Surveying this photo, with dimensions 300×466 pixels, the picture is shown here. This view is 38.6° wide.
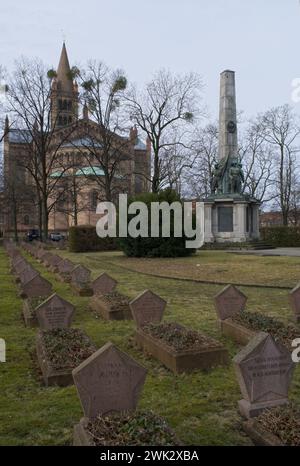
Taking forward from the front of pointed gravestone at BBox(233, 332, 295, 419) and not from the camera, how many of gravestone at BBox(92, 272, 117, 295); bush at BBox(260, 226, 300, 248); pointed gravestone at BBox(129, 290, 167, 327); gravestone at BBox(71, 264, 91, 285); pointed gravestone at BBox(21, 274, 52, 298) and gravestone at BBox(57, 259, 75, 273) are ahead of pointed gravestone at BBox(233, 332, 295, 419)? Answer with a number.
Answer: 0

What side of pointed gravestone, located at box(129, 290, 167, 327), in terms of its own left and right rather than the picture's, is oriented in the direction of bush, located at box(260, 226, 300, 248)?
back

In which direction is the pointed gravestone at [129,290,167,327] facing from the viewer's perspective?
toward the camera

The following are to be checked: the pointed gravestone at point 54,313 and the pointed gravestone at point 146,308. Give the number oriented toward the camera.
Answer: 2

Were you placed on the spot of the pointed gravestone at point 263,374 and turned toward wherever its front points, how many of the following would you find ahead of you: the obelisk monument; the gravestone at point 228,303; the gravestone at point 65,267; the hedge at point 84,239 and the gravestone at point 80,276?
0

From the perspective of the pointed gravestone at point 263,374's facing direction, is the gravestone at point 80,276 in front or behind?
behind

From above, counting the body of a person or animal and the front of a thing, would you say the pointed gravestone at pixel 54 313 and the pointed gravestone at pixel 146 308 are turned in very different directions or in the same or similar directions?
same or similar directions

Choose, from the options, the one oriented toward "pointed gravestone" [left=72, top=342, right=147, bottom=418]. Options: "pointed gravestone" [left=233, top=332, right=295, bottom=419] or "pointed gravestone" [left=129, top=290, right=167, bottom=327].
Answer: "pointed gravestone" [left=129, top=290, right=167, bottom=327]

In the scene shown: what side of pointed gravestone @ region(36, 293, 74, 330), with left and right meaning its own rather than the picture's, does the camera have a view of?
front

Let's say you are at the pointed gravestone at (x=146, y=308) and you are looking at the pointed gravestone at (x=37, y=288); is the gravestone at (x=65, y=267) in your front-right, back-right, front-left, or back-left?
front-right

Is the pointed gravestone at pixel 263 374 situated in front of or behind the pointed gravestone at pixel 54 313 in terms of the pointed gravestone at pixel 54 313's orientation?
in front

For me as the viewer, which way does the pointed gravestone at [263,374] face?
facing the viewer and to the right of the viewer

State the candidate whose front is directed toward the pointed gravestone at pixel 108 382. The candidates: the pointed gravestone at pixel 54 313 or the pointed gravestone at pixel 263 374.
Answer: the pointed gravestone at pixel 54 313

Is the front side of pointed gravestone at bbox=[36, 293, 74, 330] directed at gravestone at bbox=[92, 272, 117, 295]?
no

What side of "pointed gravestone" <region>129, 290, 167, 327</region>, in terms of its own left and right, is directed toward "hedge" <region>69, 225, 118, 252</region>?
back

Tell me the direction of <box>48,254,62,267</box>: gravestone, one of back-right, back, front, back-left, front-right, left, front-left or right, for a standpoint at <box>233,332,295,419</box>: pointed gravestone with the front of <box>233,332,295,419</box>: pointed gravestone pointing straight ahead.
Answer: back

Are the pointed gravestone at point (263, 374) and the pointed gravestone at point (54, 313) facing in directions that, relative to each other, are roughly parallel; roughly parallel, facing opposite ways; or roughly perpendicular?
roughly parallel

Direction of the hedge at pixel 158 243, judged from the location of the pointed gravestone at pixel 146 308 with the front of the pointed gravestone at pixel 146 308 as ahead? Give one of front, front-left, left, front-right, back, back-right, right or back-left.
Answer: back

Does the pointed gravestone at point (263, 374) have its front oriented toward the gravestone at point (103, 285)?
no
